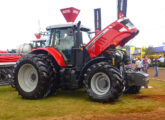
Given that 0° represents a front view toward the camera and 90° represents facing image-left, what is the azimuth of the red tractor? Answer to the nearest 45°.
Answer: approximately 315°
